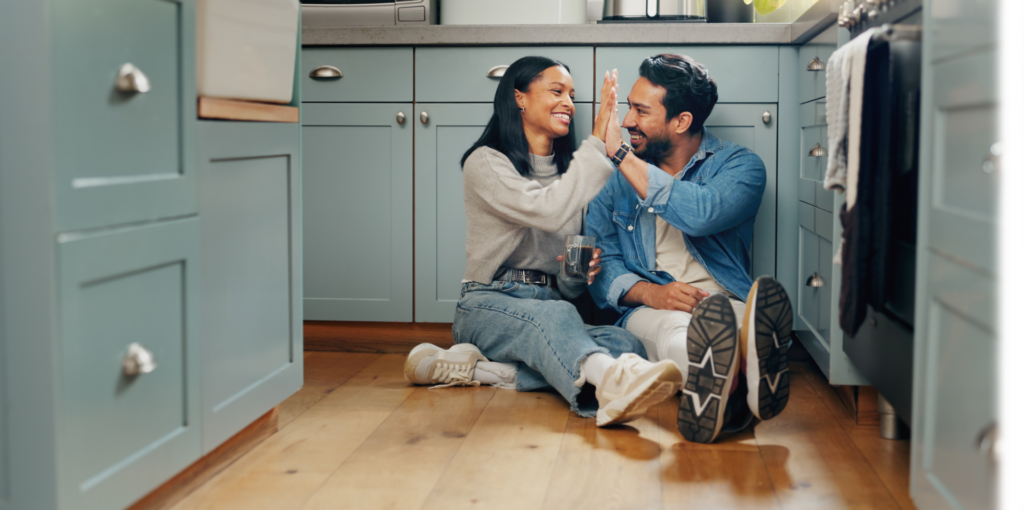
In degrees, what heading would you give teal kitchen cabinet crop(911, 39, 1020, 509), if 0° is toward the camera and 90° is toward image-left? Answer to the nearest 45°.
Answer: approximately 90°

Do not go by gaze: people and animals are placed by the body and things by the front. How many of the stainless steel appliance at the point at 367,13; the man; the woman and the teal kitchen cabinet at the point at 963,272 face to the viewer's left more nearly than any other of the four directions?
1

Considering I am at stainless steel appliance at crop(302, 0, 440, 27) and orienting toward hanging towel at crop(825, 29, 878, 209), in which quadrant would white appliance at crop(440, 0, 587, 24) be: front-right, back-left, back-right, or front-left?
front-left

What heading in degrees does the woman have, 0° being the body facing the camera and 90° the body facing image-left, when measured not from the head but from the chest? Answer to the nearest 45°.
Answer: approximately 315°

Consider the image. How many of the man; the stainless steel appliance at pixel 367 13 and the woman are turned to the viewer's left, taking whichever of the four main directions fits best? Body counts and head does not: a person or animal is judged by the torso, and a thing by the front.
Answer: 0

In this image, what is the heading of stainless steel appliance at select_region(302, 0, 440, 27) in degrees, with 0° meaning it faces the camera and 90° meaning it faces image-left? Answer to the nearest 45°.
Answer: approximately 0°

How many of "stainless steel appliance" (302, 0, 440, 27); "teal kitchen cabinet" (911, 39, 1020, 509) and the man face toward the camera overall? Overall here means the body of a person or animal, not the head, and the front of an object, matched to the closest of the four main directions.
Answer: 2

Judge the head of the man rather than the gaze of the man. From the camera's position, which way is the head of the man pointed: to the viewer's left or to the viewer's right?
to the viewer's left

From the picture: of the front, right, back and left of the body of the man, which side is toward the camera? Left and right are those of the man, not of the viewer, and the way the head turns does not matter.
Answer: front

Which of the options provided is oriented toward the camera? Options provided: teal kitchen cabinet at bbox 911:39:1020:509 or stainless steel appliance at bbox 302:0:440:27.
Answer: the stainless steel appliance

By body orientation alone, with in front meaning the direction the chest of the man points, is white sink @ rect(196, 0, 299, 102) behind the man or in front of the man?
in front
